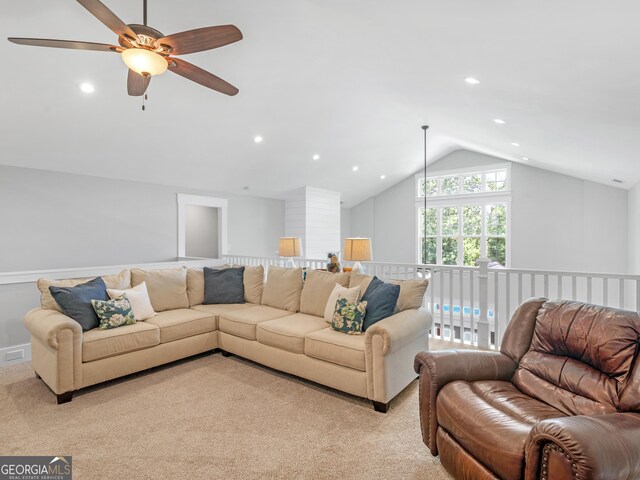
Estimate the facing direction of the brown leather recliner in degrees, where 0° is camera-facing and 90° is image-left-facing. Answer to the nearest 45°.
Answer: approximately 45°

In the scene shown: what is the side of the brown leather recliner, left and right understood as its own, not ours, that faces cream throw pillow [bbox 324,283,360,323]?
right

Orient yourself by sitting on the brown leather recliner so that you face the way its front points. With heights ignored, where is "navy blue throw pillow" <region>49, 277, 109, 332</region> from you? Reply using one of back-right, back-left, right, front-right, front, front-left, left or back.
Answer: front-right

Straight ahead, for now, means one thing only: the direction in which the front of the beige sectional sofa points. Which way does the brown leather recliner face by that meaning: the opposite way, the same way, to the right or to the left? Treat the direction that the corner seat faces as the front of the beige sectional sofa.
to the right

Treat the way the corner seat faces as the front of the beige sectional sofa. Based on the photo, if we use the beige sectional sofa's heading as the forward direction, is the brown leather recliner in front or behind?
in front

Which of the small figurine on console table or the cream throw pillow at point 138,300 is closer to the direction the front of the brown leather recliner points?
the cream throw pillow

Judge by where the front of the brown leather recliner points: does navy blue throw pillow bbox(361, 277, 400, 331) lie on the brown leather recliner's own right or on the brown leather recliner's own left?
on the brown leather recliner's own right

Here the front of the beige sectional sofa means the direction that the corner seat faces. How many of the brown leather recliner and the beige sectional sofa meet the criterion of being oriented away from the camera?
0

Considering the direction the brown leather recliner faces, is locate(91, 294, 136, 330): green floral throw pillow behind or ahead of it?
ahead
